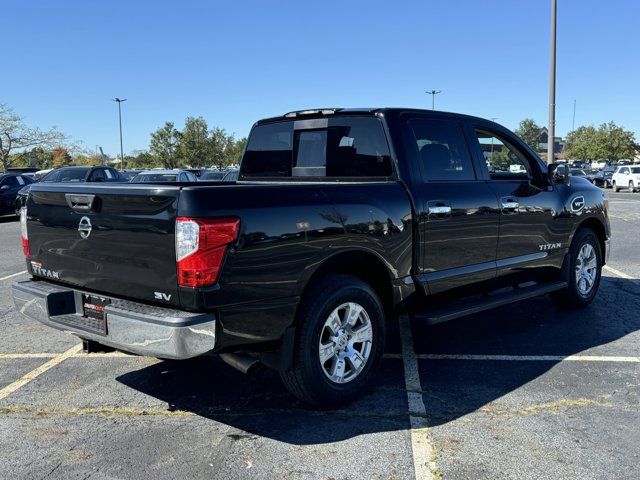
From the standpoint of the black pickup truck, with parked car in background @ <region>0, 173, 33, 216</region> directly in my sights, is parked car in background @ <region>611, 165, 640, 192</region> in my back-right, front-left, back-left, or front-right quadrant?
front-right

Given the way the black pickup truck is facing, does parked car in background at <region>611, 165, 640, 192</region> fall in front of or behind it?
in front

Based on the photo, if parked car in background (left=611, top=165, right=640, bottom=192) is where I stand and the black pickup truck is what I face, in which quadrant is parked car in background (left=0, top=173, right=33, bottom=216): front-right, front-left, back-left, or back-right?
front-right

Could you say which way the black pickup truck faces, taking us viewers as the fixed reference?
facing away from the viewer and to the right of the viewer

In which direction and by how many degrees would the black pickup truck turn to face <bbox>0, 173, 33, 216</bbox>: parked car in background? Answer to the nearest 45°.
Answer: approximately 90° to its left

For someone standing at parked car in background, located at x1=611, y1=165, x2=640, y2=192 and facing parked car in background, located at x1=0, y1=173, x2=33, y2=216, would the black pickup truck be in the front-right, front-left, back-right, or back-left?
front-left
